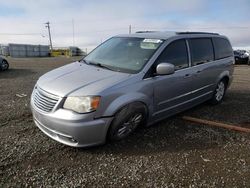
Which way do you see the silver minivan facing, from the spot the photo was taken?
facing the viewer and to the left of the viewer

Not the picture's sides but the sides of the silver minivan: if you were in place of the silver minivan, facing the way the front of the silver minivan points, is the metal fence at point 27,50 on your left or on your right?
on your right
